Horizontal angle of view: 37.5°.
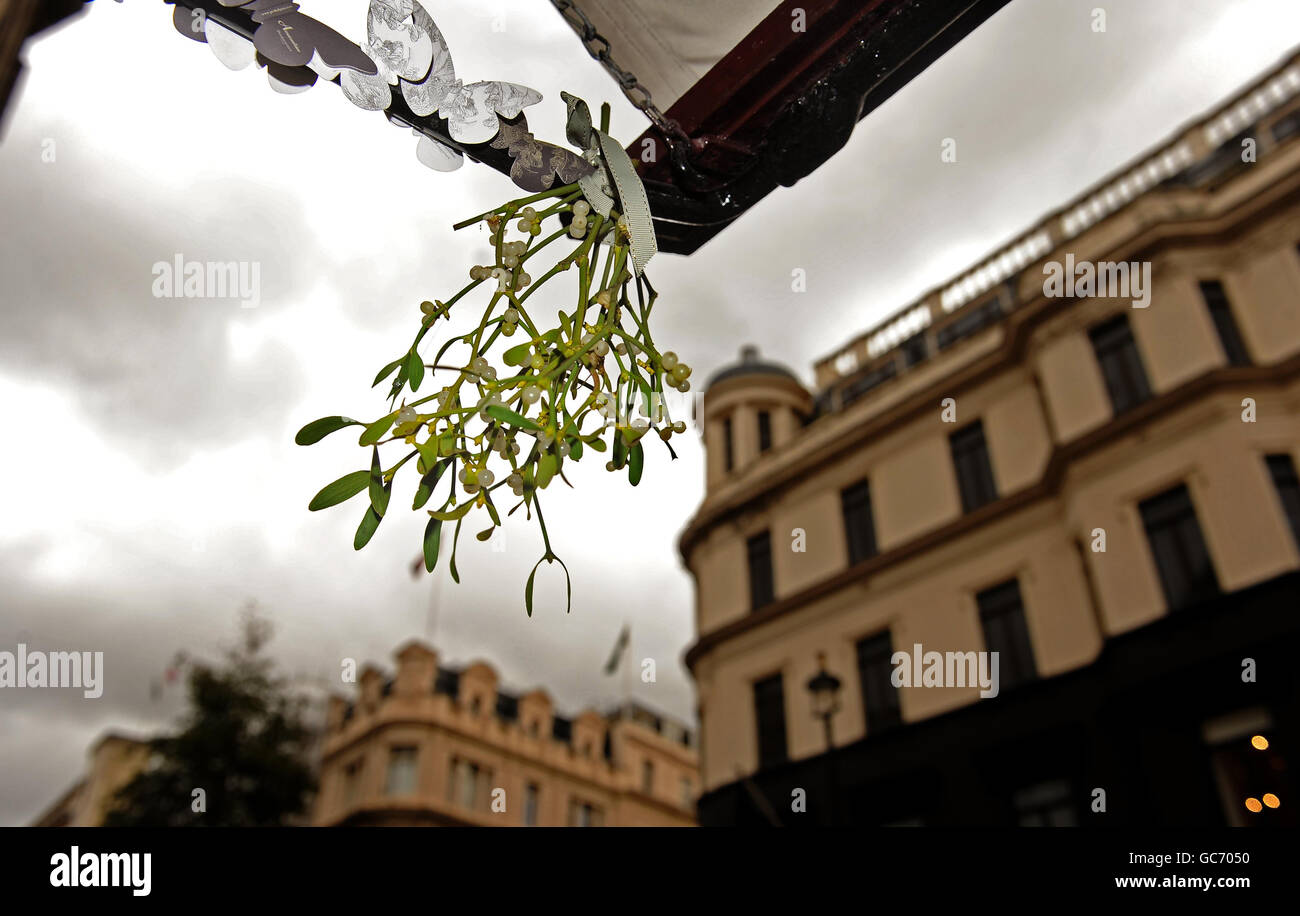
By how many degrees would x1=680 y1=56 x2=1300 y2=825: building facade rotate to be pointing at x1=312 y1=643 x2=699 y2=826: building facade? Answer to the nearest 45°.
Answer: approximately 90° to its right

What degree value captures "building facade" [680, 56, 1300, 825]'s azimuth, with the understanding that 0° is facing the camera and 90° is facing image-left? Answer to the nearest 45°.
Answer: approximately 45°

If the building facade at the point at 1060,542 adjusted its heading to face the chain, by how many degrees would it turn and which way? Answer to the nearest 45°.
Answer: approximately 45° to its left

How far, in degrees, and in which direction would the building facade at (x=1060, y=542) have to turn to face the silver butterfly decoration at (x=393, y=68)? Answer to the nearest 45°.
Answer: approximately 45° to its left

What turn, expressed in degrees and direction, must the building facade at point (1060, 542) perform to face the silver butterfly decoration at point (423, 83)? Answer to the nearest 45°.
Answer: approximately 45° to its left

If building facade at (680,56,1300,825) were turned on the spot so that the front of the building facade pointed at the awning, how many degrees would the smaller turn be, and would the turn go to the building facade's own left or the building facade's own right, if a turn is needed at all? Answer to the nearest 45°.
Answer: approximately 45° to the building facade's own left

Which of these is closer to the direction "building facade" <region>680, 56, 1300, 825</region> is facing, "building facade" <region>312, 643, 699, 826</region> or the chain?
the chain

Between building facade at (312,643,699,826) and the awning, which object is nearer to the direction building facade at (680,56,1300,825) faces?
the awning
